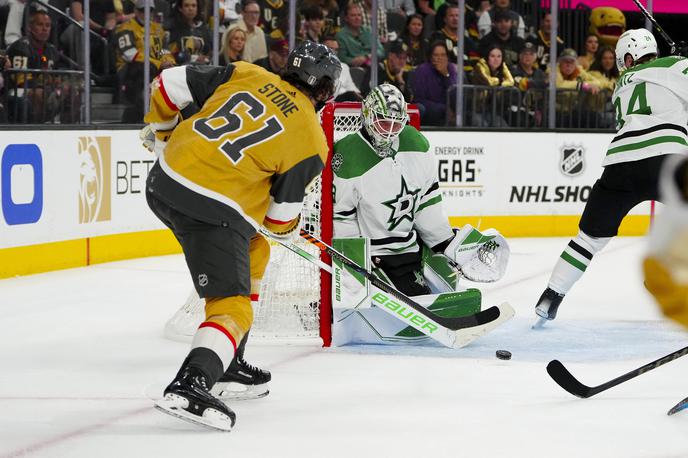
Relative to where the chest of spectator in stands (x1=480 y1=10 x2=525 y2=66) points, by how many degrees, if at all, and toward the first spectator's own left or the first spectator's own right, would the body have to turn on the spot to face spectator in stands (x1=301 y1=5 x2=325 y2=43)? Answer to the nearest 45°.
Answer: approximately 45° to the first spectator's own right

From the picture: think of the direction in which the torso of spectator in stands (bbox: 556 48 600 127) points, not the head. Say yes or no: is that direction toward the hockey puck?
yes

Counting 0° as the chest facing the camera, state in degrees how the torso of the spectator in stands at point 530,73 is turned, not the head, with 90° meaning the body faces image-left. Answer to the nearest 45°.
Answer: approximately 0°

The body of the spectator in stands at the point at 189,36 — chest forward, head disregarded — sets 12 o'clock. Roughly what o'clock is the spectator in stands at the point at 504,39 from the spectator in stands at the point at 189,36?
the spectator in stands at the point at 504,39 is roughly at 8 o'clock from the spectator in stands at the point at 189,36.

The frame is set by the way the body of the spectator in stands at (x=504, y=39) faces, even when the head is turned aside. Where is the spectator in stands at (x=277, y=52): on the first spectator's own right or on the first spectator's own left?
on the first spectator's own right
